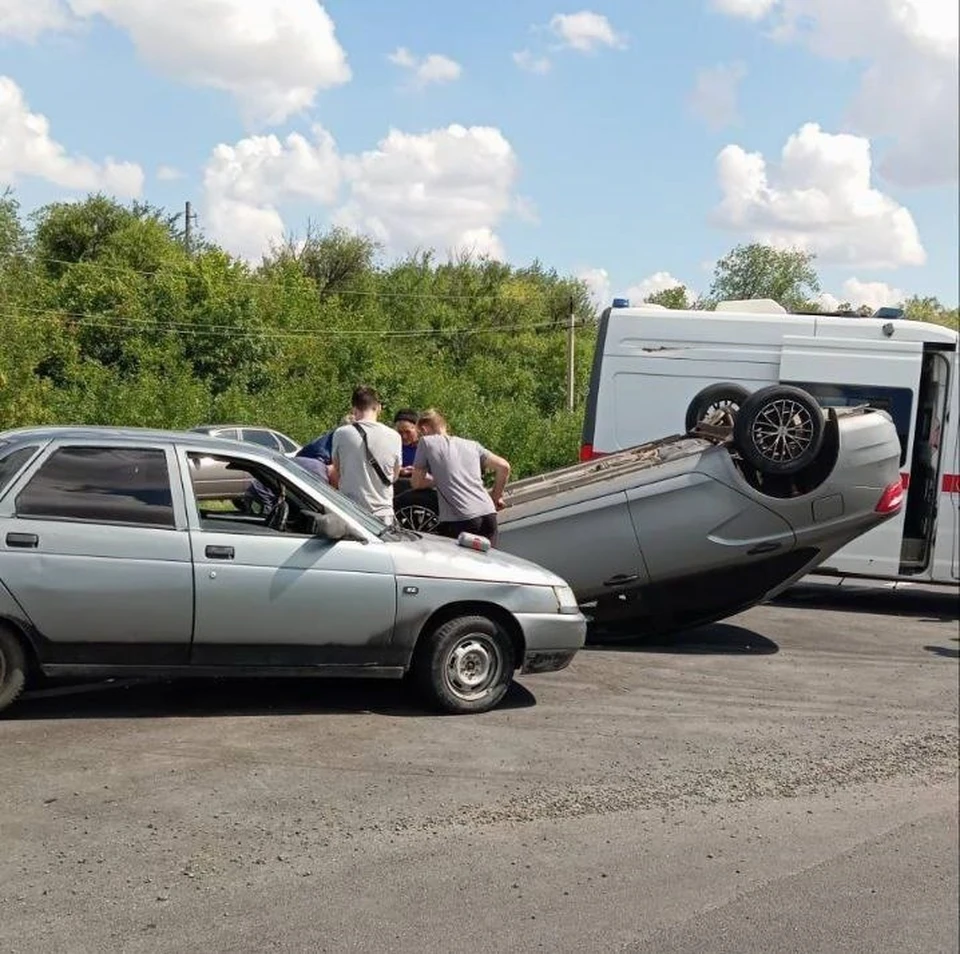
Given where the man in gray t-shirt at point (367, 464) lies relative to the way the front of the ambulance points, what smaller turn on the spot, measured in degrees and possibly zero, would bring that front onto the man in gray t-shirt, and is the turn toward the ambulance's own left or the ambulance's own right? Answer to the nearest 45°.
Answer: approximately 135° to the ambulance's own right

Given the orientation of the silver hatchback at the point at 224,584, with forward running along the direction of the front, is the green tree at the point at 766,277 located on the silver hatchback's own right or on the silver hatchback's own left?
on the silver hatchback's own left

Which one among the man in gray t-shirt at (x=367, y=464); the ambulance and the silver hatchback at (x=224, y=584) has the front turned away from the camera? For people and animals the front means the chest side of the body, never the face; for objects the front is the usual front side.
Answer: the man in gray t-shirt

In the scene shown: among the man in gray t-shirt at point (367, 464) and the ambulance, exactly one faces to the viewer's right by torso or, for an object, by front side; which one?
the ambulance

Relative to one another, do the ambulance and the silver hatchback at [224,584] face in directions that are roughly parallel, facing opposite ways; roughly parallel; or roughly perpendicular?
roughly parallel

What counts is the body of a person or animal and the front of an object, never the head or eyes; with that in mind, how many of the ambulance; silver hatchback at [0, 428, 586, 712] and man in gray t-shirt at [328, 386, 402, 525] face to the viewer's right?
2

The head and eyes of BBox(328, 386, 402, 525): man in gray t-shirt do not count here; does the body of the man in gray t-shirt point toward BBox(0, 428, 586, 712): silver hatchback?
no

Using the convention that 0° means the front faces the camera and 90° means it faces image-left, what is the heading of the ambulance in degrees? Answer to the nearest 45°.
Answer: approximately 270°

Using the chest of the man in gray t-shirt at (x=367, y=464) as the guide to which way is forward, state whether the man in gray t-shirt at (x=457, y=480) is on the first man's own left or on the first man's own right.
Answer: on the first man's own right

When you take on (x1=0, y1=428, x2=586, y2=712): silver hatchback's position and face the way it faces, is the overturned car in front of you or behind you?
in front

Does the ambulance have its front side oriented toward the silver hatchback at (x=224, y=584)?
no

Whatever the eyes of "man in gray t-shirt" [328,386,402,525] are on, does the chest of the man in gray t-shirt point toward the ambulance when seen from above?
no

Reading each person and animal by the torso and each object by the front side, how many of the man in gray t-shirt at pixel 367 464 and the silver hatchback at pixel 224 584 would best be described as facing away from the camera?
1

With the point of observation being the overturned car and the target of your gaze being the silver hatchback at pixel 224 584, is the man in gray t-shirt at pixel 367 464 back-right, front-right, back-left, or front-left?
front-right

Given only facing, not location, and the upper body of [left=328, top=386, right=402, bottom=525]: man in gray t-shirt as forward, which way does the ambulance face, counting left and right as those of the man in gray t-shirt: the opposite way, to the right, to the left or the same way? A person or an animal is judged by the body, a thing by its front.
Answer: to the right

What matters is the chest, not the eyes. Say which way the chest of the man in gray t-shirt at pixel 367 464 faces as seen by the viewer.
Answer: away from the camera

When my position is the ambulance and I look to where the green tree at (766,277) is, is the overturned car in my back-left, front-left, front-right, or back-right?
back-left

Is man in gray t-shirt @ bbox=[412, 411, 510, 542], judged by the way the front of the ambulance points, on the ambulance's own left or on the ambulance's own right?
on the ambulance's own right

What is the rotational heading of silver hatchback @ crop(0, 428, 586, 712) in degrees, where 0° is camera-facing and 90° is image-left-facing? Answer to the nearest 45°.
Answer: approximately 270°

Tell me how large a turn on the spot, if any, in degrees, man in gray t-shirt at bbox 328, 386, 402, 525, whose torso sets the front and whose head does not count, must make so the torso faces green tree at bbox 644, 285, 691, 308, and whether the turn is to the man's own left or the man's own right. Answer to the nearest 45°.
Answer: approximately 45° to the man's own right
